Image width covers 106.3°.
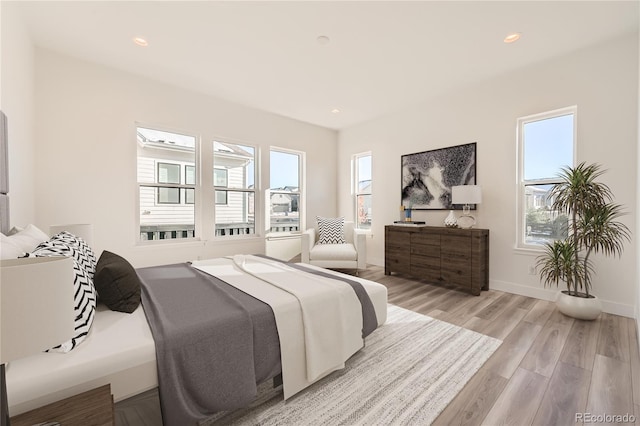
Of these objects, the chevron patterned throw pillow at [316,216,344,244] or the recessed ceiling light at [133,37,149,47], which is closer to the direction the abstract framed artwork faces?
the recessed ceiling light

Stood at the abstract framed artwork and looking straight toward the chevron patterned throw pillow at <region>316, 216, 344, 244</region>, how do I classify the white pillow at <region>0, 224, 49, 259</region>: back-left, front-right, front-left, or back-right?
front-left

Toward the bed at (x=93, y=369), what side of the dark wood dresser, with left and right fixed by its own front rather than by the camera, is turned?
front

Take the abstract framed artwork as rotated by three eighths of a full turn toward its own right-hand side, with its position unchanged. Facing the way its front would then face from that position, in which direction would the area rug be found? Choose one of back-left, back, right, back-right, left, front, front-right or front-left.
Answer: back

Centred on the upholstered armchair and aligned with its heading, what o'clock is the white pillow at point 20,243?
The white pillow is roughly at 1 o'clock from the upholstered armchair.

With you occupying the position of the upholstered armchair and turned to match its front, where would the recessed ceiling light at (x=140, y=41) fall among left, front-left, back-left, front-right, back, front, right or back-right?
front-right

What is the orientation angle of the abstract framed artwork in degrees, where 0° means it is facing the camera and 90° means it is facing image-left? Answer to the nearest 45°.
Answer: approximately 45°

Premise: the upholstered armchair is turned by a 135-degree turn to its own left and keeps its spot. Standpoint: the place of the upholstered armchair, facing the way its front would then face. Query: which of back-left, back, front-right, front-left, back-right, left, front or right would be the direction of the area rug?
back-right

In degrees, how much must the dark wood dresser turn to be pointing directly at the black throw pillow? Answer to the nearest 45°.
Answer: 0° — it already faces it

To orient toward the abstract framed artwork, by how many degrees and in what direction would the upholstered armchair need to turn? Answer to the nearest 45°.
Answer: approximately 90° to its left

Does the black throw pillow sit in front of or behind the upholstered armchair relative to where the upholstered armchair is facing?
in front

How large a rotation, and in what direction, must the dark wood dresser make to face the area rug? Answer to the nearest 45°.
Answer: approximately 45° to its left

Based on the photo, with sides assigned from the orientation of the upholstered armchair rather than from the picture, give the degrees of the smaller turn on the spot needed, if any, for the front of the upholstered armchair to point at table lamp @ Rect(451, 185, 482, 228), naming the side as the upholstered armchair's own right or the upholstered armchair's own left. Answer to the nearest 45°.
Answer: approximately 90° to the upholstered armchair's own left

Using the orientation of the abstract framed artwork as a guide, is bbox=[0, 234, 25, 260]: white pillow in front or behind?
in front

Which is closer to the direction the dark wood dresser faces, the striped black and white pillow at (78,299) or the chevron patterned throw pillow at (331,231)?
the striped black and white pillow

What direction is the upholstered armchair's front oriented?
toward the camera

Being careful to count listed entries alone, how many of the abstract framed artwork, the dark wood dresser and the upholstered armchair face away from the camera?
0
